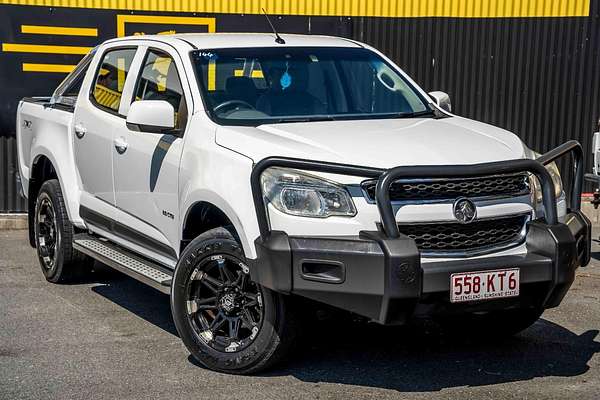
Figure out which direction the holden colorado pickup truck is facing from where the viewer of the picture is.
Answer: facing the viewer and to the right of the viewer
